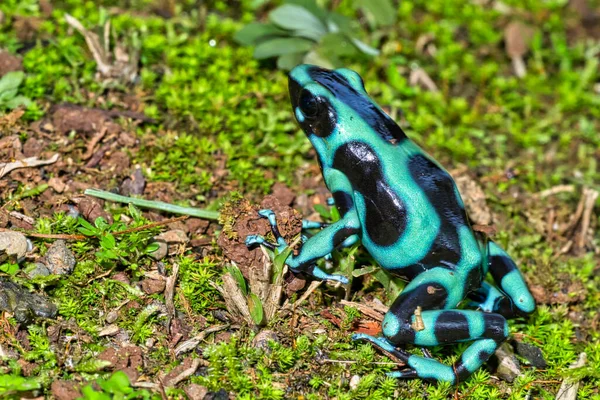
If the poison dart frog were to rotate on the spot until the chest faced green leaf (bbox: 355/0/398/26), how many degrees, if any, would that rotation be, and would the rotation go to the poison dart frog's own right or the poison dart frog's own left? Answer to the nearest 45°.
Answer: approximately 45° to the poison dart frog's own right

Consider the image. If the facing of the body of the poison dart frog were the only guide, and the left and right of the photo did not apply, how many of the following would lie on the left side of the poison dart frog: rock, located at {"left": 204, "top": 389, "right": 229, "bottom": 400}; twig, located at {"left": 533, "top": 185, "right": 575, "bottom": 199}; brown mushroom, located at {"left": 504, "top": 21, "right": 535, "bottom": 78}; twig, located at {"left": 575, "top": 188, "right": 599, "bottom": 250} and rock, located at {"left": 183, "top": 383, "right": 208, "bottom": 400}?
2

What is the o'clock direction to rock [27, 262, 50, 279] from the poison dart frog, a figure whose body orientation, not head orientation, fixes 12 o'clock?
The rock is roughly at 10 o'clock from the poison dart frog.

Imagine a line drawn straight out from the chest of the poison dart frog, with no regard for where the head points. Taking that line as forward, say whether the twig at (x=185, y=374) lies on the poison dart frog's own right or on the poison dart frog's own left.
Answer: on the poison dart frog's own left

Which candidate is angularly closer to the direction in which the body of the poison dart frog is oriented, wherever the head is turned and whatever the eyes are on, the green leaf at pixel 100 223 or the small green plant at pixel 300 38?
the small green plant

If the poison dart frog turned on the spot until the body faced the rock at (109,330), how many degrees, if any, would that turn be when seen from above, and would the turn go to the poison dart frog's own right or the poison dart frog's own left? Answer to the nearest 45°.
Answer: approximately 90° to the poison dart frog's own left

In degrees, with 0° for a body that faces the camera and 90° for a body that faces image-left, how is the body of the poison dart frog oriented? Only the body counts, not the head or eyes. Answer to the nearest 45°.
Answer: approximately 135°

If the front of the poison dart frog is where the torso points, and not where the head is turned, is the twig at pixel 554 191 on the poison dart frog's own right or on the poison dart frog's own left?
on the poison dart frog's own right

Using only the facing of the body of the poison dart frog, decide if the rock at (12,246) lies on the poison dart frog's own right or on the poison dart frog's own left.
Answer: on the poison dart frog's own left

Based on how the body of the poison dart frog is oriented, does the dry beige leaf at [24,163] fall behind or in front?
in front

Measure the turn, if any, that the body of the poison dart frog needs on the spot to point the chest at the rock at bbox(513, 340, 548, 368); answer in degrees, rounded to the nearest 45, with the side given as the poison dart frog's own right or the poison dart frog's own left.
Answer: approximately 135° to the poison dart frog's own right

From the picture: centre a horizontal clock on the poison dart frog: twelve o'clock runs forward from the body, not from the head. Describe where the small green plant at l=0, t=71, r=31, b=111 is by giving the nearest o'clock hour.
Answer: The small green plant is roughly at 11 o'clock from the poison dart frog.

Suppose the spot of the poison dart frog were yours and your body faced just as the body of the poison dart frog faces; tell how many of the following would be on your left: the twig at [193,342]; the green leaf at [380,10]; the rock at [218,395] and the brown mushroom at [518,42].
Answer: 2

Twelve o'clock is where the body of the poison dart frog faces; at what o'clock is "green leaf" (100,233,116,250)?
The green leaf is roughly at 10 o'clock from the poison dart frog.

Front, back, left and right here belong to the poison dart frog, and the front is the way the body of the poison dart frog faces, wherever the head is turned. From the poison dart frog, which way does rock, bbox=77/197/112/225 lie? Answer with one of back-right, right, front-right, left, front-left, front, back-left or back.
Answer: front-left

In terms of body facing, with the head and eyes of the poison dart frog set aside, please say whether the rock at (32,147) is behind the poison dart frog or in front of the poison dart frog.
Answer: in front

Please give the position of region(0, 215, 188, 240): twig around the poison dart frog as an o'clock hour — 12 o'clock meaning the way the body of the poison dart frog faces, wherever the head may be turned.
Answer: The twig is roughly at 10 o'clock from the poison dart frog.

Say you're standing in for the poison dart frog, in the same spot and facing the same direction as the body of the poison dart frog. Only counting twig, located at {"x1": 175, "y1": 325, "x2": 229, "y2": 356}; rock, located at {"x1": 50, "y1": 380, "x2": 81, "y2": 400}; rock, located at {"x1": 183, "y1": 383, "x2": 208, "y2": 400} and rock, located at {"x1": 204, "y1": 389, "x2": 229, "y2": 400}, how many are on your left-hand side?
4

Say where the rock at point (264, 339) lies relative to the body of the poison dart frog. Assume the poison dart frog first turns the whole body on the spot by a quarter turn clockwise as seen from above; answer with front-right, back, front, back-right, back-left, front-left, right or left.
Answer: back

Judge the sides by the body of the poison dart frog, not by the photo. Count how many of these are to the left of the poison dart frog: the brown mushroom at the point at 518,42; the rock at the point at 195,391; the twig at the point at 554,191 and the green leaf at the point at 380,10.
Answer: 1
